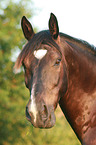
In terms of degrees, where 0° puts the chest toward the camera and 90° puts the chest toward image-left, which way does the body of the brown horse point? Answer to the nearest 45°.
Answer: approximately 45°
